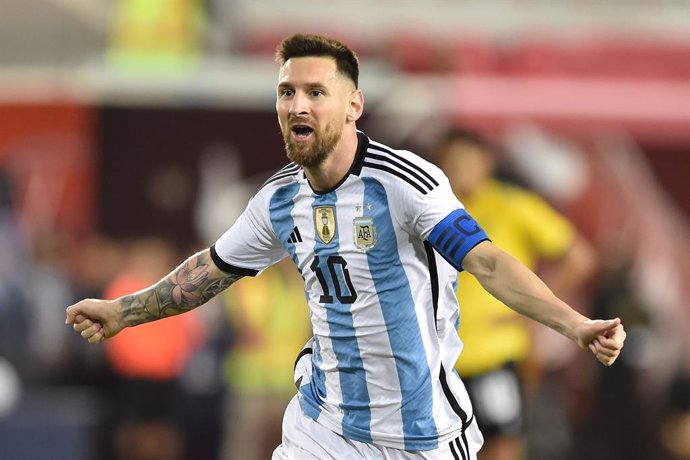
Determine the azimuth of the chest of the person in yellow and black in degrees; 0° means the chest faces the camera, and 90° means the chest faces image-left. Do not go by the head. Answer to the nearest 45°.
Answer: approximately 45°

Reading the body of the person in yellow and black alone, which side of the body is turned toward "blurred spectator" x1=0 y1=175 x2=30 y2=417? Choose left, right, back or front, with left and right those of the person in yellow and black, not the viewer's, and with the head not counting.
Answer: right

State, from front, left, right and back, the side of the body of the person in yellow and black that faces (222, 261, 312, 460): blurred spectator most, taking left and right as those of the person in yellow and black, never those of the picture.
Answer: right

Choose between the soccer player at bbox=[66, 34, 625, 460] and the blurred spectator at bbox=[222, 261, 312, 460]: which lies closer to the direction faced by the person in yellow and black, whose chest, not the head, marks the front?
the soccer player

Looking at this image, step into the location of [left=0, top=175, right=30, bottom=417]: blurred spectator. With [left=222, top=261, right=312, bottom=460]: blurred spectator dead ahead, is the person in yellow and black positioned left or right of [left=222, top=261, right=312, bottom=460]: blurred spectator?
right

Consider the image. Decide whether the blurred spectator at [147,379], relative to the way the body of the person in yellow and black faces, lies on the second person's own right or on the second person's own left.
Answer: on the second person's own right
